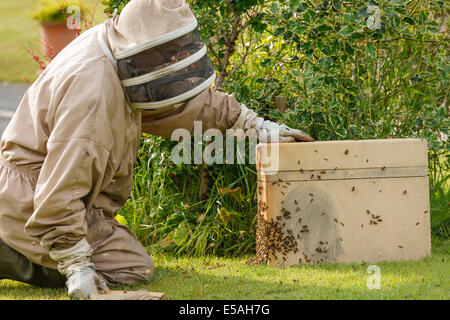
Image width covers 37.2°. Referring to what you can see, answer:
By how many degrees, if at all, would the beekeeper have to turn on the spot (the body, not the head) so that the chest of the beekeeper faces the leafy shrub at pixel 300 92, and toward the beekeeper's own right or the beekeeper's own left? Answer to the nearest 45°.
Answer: approximately 45° to the beekeeper's own left

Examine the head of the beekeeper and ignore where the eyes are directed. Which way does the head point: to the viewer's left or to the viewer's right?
to the viewer's right

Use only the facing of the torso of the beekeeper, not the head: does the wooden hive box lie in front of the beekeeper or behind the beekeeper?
in front

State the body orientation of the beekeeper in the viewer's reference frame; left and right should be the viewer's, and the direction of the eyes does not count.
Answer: facing to the right of the viewer
